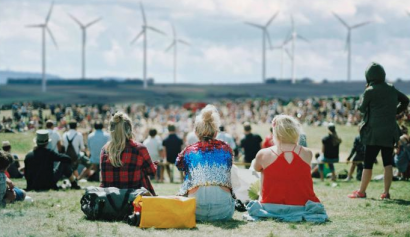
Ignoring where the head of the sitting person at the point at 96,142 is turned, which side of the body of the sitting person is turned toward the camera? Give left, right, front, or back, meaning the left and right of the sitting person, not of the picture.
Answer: back

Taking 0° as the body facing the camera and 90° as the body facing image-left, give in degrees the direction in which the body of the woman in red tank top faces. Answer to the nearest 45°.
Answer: approximately 180°

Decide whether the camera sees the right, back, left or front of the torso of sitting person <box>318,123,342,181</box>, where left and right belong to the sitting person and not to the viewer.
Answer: back

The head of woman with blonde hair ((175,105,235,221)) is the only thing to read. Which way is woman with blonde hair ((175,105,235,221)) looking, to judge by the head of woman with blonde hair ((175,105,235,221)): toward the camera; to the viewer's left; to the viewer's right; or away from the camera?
away from the camera

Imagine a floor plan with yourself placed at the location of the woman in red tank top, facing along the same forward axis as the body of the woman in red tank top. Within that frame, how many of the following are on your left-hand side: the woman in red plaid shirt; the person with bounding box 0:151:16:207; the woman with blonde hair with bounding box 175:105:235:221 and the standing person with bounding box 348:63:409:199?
3

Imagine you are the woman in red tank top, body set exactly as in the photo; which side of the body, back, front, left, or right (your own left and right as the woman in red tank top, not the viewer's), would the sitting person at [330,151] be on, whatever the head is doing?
front

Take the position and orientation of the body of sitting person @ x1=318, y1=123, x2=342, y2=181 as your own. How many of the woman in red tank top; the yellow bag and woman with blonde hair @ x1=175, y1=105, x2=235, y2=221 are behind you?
3

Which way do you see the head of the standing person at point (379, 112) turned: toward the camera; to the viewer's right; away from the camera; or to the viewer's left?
away from the camera

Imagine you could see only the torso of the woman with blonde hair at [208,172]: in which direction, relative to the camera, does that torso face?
away from the camera

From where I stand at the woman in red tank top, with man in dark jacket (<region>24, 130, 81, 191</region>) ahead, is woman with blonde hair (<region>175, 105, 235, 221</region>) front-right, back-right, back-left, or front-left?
front-left

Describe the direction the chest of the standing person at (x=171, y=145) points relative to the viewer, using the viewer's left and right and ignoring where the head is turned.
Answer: facing away from the viewer

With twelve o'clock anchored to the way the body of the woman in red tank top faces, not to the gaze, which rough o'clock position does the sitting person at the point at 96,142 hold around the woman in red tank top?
The sitting person is roughly at 11 o'clock from the woman in red tank top.

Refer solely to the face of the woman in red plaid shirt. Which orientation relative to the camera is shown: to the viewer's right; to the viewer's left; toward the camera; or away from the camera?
away from the camera
